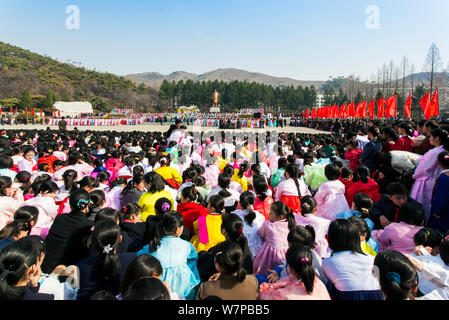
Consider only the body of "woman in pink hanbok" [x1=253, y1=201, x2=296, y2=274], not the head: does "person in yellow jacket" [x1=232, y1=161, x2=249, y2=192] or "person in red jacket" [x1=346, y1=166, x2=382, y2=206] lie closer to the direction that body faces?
the person in yellow jacket

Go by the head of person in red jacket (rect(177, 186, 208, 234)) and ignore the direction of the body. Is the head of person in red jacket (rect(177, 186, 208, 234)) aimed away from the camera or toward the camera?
away from the camera

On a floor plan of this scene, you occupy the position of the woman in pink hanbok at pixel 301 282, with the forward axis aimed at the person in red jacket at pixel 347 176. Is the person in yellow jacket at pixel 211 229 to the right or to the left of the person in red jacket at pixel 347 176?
left

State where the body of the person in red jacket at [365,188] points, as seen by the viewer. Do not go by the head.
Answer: away from the camera

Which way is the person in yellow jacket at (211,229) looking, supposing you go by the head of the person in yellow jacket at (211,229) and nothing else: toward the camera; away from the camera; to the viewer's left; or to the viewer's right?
away from the camera

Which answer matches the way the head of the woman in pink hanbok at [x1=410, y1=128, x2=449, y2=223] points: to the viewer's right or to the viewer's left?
to the viewer's left

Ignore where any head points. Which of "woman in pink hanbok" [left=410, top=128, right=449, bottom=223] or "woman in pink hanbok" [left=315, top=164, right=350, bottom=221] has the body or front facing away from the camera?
"woman in pink hanbok" [left=315, top=164, right=350, bottom=221]

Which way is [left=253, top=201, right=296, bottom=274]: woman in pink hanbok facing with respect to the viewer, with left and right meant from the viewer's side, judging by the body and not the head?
facing away from the viewer and to the left of the viewer

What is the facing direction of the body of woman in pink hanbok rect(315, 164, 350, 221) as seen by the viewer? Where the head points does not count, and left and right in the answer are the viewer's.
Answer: facing away from the viewer

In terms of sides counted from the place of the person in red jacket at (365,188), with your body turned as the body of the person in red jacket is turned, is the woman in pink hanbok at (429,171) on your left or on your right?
on your right

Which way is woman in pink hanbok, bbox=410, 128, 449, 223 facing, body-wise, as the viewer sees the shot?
to the viewer's left
